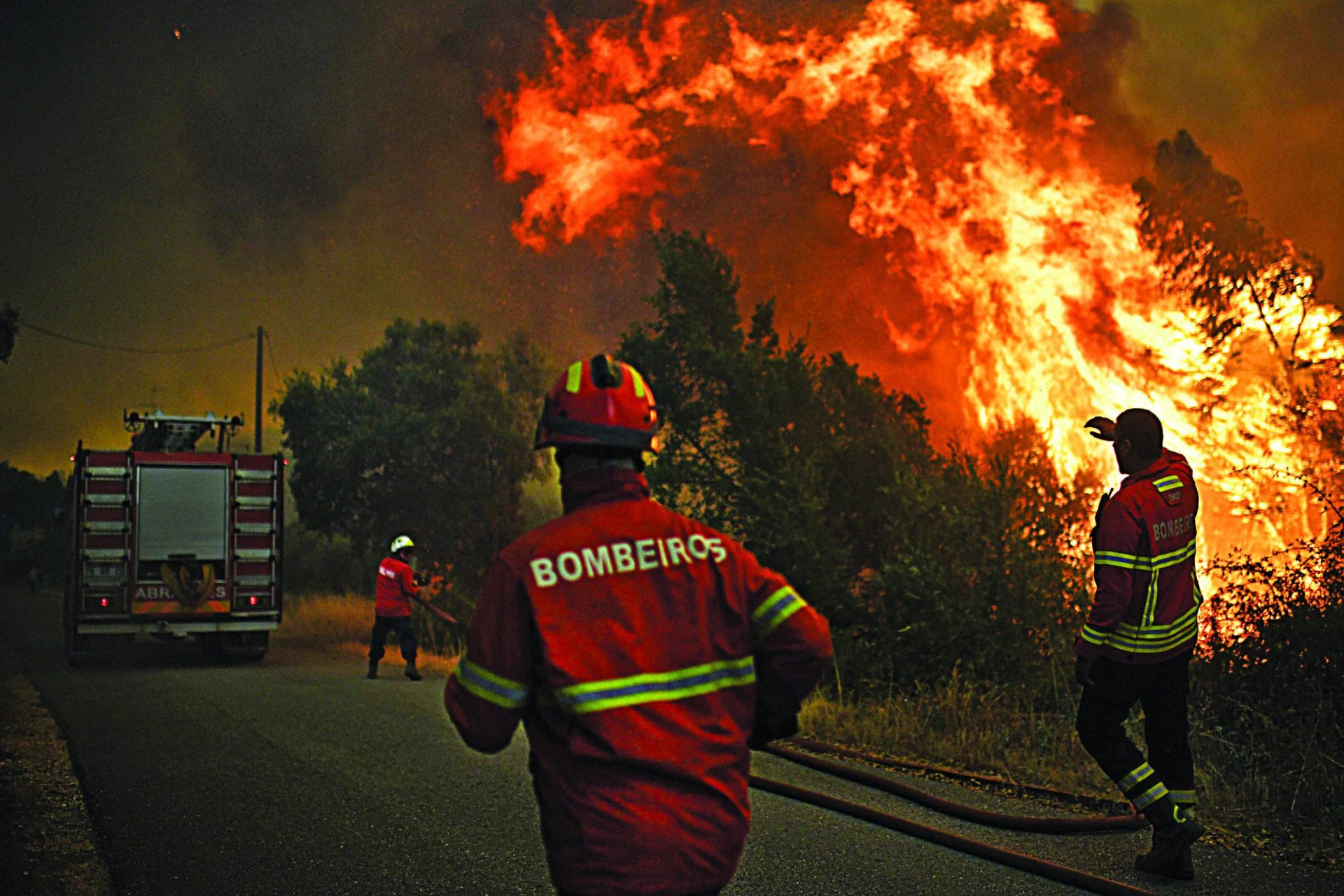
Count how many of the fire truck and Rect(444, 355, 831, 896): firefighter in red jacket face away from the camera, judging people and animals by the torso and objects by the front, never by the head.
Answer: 2

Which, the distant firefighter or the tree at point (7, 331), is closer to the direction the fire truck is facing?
the tree

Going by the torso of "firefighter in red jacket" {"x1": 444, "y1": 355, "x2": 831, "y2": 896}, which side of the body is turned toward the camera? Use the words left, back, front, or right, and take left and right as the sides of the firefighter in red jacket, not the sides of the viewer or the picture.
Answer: back

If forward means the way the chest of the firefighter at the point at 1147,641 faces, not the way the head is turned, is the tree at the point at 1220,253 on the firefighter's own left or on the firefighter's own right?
on the firefighter's own right

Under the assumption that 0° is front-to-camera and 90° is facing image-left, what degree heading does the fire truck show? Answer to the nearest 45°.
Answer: approximately 180°

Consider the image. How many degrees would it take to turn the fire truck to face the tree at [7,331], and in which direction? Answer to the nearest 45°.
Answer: approximately 45° to its left

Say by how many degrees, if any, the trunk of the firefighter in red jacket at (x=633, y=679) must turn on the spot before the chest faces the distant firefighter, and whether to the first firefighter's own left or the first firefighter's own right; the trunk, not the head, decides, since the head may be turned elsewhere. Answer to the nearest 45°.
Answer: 0° — they already face them
